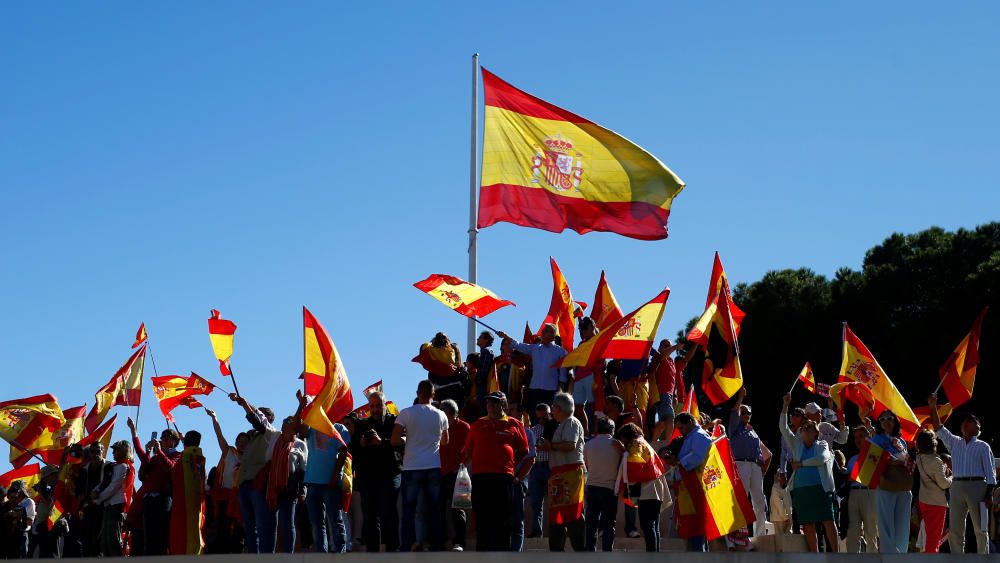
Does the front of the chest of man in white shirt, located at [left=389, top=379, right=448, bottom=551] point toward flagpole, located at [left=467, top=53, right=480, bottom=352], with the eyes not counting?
yes

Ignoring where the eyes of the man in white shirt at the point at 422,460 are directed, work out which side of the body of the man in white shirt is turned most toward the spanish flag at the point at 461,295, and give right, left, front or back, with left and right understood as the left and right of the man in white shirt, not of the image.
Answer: front

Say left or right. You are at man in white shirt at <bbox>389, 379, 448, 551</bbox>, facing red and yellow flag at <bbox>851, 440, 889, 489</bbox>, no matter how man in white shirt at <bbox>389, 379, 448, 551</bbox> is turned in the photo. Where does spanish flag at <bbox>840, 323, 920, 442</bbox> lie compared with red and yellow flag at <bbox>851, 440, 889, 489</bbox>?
left

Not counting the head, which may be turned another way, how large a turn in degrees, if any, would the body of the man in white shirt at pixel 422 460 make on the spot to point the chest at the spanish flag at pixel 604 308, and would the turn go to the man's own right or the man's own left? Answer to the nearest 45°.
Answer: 0° — they already face it

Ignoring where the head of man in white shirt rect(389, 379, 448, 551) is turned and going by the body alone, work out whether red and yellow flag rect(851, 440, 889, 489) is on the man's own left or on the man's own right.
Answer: on the man's own right

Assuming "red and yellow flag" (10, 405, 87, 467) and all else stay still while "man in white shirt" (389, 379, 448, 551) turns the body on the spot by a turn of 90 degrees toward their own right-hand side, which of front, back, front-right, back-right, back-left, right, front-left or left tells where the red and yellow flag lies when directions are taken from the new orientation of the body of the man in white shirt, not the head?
back-left

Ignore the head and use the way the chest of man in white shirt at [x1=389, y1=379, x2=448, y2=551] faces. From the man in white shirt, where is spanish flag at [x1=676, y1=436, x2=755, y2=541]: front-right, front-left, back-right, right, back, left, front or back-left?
right

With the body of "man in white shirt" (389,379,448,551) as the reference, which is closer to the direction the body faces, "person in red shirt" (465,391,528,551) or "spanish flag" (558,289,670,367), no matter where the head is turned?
the spanish flag

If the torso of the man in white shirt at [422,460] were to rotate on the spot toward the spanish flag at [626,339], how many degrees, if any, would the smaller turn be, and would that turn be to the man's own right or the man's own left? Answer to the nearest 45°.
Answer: approximately 45° to the man's own right

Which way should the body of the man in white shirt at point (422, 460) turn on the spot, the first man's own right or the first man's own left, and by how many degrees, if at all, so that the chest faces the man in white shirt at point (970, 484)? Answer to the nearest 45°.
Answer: approximately 90° to the first man's own right

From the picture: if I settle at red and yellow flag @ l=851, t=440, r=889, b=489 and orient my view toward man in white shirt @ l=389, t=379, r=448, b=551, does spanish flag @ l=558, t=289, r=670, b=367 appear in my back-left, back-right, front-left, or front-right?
front-right

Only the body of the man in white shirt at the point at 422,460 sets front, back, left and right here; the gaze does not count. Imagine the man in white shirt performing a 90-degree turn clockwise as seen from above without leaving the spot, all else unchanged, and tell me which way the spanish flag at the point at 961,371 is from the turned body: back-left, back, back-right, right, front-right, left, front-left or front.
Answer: front-left

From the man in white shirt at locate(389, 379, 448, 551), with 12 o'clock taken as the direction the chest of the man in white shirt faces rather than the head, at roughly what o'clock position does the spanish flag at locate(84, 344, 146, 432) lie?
The spanish flag is roughly at 11 o'clock from the man in white shirt.

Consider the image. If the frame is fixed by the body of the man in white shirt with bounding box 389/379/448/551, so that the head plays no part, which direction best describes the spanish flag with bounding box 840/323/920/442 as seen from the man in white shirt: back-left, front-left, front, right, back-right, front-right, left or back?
front-right

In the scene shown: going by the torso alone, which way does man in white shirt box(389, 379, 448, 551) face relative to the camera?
away from the camera

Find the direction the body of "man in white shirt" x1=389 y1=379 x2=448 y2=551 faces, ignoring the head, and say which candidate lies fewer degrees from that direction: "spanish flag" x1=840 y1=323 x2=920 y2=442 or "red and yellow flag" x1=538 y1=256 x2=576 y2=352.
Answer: the red and yellow flag

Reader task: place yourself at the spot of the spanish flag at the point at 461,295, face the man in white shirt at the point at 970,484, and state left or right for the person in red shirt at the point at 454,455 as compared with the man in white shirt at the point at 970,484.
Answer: right

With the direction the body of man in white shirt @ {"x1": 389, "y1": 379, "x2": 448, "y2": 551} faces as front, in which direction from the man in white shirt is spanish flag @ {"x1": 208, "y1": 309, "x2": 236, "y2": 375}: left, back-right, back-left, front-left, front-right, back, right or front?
front-left

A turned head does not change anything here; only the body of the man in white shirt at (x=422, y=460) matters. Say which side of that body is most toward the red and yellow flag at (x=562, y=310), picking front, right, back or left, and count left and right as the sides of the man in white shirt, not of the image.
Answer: front
